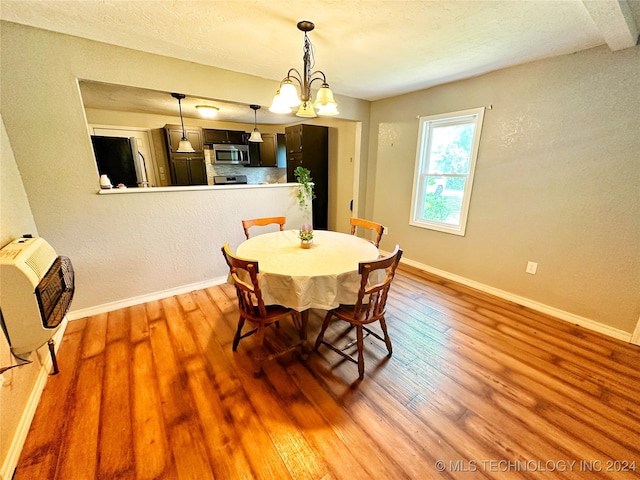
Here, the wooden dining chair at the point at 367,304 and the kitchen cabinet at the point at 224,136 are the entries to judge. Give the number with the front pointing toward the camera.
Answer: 1

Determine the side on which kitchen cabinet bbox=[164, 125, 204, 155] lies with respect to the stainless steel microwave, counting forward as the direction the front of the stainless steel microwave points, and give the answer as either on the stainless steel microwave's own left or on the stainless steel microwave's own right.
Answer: on the stainless steel microwave's own right

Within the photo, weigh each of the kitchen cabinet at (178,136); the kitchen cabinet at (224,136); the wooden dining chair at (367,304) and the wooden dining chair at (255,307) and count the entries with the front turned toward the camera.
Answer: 2

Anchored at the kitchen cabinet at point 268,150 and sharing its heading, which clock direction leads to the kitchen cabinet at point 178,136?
the kitchen cabinet at point 178,136 is roughly at 2 o'clock from the kitchen cabinet at point 268,150.

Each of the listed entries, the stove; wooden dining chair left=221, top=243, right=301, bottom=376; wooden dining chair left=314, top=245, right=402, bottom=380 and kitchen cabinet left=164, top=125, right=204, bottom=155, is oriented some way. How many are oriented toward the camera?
2

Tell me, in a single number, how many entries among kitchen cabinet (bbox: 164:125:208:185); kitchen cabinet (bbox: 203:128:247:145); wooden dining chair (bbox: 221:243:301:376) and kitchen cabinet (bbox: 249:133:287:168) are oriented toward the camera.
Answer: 3

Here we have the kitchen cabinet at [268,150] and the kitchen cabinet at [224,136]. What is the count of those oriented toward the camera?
2

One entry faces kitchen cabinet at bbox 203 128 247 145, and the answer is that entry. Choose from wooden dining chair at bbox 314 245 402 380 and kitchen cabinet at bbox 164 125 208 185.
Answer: the wooden dining chair

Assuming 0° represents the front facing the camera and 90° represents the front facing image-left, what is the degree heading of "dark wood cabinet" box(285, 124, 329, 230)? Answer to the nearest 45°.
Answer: approximately 45°

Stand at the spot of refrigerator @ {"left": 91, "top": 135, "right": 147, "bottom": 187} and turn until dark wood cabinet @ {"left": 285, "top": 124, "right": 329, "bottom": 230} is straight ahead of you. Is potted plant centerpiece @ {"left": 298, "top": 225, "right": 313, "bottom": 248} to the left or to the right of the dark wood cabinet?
right
